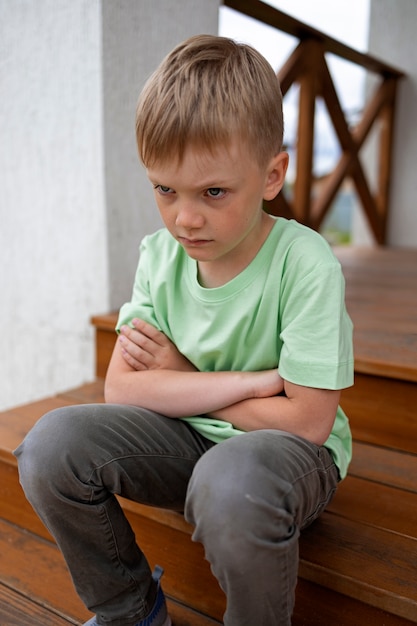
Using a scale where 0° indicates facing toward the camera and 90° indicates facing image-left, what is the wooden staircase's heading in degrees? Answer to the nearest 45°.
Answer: approximately 45°

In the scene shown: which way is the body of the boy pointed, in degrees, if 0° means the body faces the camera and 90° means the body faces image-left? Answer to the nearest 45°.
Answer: approximately 45°

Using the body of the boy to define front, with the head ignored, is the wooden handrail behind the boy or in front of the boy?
behind

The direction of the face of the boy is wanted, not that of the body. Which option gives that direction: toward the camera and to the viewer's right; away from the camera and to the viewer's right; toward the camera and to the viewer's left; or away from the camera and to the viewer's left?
toward the camera and to the viewer's left
